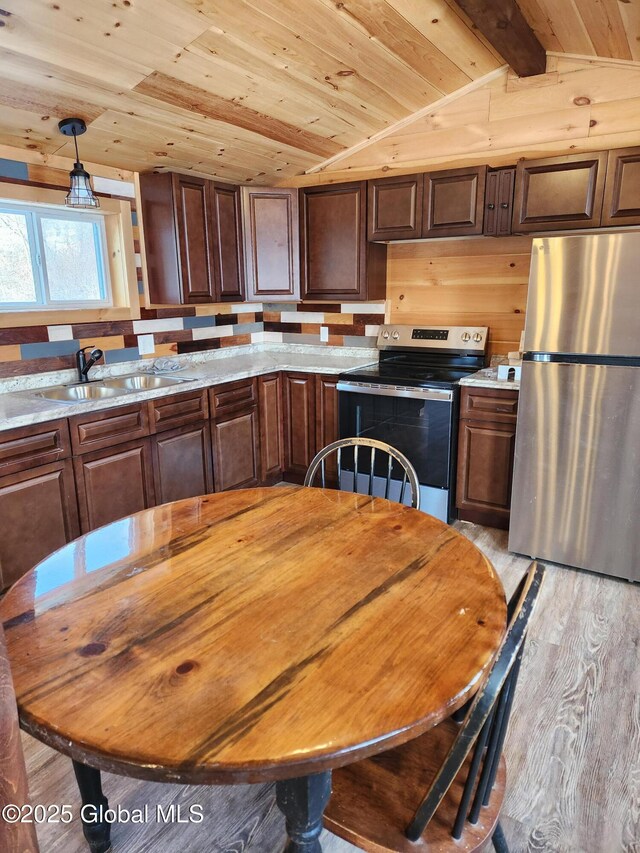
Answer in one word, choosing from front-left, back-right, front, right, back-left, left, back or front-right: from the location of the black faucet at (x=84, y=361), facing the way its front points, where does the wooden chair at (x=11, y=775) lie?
front-right

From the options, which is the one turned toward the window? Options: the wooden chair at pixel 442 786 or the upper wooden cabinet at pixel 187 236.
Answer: the wooden chair

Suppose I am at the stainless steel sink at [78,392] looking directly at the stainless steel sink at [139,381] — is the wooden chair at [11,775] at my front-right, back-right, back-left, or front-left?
back-right

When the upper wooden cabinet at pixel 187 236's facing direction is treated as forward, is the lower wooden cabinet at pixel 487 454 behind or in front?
in front

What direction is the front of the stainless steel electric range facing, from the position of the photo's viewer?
facing the viewer and to the left of the viewer

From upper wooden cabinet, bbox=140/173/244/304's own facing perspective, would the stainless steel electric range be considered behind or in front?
in front

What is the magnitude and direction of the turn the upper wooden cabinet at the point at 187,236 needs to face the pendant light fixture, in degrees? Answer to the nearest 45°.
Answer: approximately 90° to its right

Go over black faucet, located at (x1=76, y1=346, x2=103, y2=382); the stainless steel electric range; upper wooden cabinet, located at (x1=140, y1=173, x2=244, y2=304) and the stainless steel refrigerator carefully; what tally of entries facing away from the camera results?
0

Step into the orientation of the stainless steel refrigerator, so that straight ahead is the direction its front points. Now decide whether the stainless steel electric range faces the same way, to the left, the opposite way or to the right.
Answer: the same way

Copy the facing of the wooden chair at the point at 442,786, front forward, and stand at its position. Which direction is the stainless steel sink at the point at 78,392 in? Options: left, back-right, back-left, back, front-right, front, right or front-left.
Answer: front

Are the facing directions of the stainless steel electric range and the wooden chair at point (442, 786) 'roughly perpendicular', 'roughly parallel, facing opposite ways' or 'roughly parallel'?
roughly perpendicular

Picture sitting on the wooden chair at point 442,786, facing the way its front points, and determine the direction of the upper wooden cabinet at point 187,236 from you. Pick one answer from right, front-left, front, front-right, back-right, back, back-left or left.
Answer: front

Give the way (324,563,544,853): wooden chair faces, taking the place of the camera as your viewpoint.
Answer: facing away from the viewer and to the left of the viewer

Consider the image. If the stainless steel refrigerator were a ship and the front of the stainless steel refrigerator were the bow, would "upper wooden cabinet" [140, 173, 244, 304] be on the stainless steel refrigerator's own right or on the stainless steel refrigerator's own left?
on the stainless steel refrigerator's own right

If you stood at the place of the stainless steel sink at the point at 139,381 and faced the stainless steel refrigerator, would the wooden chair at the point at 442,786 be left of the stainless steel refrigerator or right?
right

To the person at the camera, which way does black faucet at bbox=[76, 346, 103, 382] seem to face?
facing the viewer and to the right of the viewer
